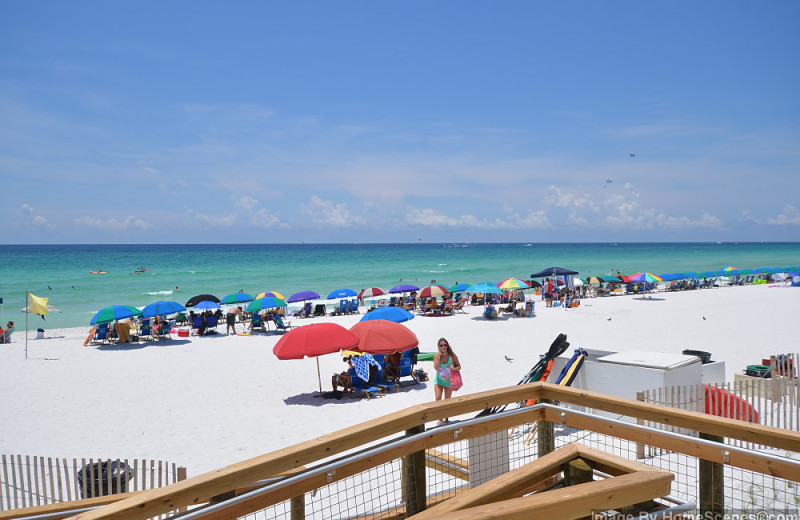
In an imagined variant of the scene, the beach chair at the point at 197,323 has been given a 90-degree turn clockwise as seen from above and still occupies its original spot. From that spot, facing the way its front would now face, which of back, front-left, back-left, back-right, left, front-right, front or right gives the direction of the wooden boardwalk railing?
right

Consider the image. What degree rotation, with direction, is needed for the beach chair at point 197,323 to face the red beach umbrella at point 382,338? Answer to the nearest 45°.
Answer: approximately 180°

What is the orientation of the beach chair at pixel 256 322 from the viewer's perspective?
away from the camera

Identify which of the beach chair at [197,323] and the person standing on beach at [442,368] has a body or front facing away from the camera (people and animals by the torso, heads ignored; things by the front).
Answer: the beach chair

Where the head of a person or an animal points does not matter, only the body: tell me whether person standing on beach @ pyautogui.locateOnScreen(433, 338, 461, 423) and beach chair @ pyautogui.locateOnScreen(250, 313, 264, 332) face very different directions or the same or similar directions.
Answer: very different directions

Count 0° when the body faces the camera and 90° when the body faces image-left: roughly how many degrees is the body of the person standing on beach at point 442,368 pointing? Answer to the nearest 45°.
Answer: approximately 0°

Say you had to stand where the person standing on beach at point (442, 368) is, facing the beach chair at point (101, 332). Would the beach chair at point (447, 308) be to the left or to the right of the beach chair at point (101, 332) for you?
right

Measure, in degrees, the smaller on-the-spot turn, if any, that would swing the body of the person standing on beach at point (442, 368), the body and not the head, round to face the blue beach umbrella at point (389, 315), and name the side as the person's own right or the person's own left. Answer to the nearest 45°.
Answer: approximately 180°

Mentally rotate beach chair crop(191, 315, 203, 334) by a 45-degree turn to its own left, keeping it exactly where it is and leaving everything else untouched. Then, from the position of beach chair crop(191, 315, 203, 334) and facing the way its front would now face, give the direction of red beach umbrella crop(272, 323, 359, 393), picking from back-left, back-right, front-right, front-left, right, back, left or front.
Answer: back-left

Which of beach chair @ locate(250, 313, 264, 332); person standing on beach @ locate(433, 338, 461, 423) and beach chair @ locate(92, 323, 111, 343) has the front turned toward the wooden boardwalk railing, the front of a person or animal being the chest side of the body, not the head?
the person standing on beach

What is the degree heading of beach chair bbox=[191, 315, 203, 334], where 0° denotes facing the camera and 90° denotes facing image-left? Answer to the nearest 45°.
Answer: approximately 180°

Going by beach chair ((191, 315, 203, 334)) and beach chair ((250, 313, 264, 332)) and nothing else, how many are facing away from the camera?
2

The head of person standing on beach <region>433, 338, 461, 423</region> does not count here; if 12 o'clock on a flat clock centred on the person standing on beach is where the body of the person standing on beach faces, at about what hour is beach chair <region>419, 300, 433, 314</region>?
The beach chair is roughly at 6 o'clock from the person standing on beach.
